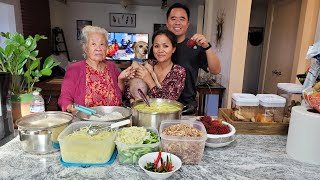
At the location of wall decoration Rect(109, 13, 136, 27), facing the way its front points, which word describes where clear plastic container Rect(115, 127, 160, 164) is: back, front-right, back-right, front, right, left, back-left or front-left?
front

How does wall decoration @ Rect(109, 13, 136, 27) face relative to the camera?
toward the camera

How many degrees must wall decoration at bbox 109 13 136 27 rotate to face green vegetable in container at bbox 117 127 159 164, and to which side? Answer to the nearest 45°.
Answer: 0° — it already faces it

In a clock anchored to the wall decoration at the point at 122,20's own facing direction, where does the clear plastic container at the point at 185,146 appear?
The clear plastic container is roughly at 12 o'clock from the wall decoration.

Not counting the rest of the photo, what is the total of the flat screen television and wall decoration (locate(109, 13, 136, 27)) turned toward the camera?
2

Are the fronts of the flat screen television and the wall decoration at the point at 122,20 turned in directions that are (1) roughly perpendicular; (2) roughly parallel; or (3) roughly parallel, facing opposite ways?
roughly parallel

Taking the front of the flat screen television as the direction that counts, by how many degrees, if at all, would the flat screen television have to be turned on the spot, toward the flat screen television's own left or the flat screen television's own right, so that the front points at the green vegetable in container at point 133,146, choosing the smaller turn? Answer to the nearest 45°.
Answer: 0° — it already faces it

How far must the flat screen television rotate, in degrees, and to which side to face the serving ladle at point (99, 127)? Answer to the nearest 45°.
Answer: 0° — it already faces it

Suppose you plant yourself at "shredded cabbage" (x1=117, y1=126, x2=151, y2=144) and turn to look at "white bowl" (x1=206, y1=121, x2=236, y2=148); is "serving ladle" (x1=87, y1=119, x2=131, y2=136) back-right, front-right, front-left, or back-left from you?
back-left

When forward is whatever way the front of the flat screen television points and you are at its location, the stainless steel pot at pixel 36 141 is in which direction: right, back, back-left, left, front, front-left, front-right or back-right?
front

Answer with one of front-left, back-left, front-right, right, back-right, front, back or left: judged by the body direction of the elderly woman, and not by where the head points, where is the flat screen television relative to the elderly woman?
back-left

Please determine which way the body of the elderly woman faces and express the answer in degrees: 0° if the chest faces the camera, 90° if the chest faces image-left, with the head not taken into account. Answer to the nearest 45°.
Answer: approximately 315°

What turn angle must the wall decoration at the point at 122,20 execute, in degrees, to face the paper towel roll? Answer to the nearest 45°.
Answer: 0° — it already faces it
